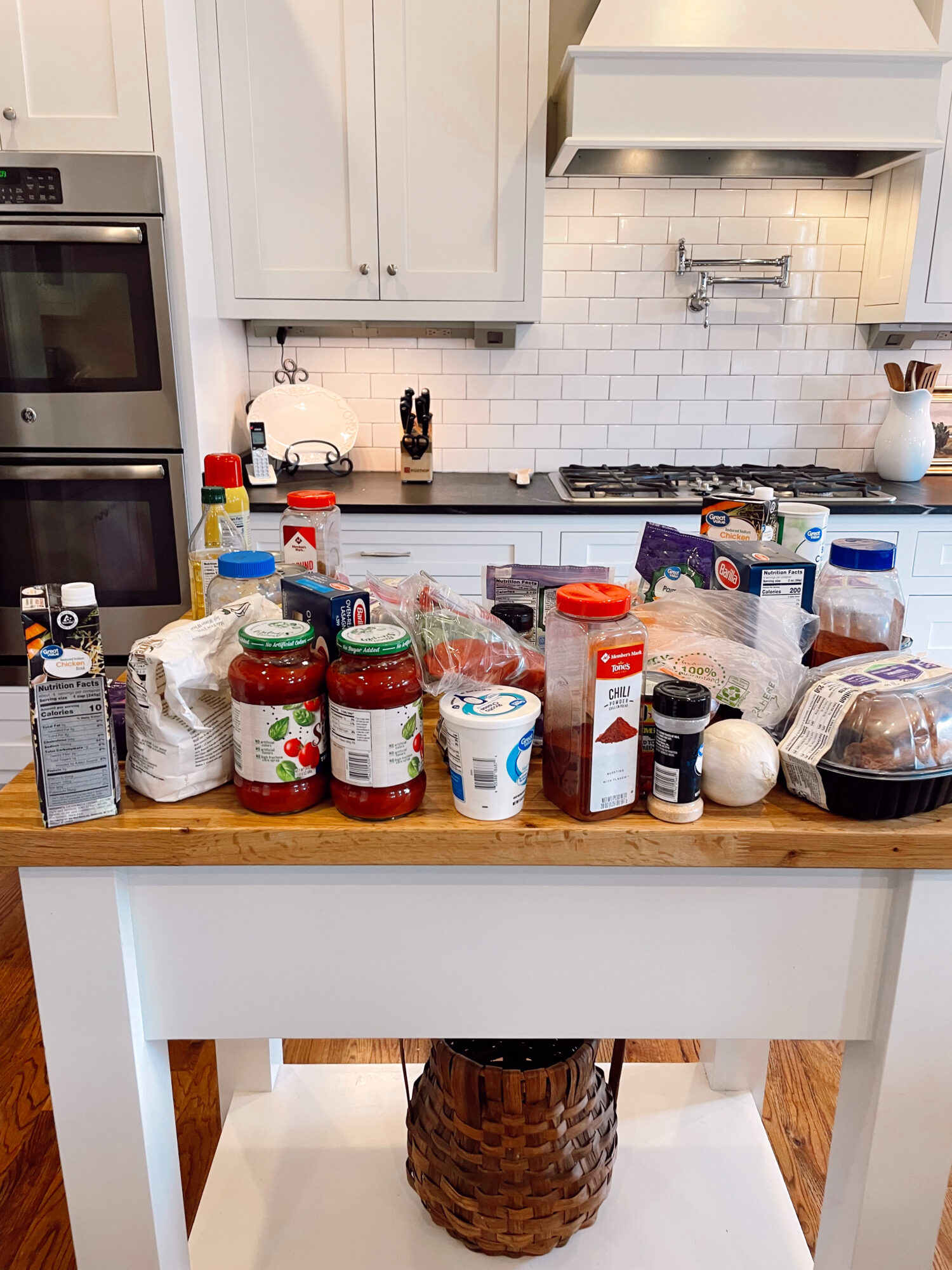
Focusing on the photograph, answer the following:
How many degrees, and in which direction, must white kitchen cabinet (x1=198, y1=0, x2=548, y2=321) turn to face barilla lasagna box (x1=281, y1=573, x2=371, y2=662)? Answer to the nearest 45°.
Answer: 0° — it already faces it

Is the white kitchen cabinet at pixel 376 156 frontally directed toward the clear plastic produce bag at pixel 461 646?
yes

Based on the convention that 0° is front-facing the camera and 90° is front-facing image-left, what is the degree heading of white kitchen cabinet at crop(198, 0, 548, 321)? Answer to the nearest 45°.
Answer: approximately 0°

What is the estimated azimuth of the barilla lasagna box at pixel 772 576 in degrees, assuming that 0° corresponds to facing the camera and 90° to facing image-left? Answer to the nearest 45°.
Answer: approximately 45°

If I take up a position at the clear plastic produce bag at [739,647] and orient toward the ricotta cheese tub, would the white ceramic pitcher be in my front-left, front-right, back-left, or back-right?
back-right
